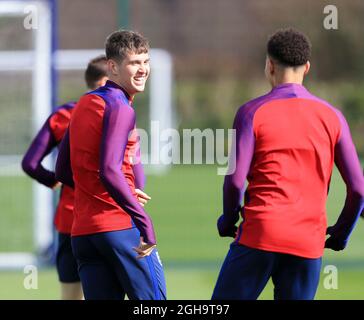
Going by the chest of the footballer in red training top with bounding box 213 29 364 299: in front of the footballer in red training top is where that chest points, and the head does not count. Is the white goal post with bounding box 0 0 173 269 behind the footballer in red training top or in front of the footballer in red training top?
in front

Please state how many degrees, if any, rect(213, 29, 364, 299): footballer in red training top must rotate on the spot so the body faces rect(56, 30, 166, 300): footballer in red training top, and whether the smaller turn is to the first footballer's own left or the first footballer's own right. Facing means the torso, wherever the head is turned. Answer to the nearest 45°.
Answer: approximately 90° to the first footballer's own left

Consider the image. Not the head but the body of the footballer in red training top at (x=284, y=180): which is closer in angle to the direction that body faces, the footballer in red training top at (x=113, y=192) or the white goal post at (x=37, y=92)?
the white goal post

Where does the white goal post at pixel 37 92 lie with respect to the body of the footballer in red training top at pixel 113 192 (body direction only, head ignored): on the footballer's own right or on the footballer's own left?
on the footballer's own left

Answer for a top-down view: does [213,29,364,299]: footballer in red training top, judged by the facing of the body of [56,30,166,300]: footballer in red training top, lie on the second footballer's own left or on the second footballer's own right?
on the second footballer's own right

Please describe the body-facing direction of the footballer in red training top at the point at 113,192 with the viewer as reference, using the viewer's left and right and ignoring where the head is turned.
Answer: facing away from the viewer and to the right of the viewer

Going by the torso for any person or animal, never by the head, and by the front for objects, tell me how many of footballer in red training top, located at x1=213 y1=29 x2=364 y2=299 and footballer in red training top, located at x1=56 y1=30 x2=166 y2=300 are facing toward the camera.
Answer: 0

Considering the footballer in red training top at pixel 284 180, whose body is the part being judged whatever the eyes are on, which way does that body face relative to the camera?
away from the camera

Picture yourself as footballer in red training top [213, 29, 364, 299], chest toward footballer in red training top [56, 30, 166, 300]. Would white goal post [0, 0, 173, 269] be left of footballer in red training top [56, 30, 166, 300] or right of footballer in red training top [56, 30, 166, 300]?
right
